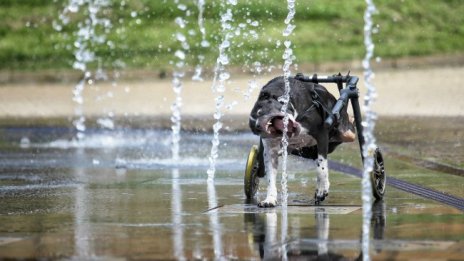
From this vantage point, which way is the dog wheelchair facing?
toward the camera
